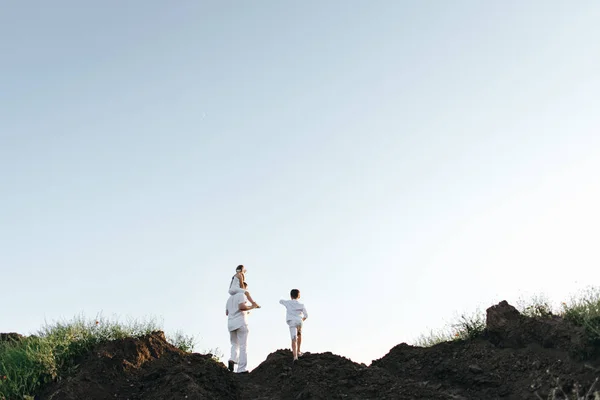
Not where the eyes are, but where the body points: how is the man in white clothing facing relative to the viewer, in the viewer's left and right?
facing away from the viewer and to the right of the viewer

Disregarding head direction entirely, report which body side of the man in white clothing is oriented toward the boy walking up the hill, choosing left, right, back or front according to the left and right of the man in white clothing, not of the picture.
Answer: right
